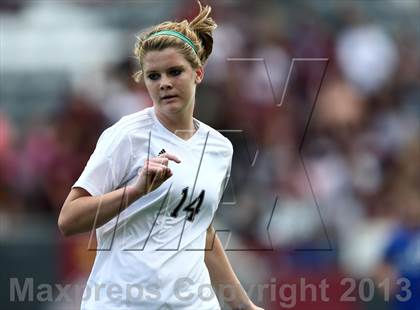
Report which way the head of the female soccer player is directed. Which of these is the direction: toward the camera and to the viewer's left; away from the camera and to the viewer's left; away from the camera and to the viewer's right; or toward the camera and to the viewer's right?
toward the camera and to the viewer's left

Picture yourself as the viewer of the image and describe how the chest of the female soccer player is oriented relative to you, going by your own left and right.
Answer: facing the viewer and to the right of the viewer
